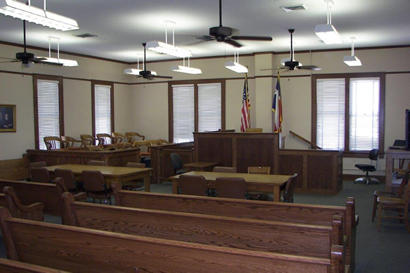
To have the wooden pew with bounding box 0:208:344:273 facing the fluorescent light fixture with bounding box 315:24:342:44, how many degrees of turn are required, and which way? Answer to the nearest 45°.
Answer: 0° — it already faces it

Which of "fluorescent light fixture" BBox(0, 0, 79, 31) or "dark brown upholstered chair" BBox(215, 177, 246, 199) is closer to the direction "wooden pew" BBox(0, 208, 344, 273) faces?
the dark brown upholstered chair

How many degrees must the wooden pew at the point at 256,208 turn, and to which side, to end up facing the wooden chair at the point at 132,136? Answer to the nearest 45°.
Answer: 0° — it already faces it

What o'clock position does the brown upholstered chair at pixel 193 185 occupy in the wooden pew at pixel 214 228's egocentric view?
The brown upholstered chair is roughly at 12 o'clock from the wooden pew.

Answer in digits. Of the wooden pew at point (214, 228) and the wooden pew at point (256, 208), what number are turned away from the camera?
2

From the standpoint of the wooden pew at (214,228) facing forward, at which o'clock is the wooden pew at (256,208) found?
the wooden pew at (256,208) is roughly at 1 o'clock from the wooden pew at (214,228).

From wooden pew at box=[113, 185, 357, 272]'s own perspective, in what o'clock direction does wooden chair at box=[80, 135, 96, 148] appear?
The wooden chair is roughly at 11 o'clock from the wooden pew.

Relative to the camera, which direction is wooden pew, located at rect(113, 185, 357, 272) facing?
away from the camera

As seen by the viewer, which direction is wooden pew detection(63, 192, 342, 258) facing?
away from the camera

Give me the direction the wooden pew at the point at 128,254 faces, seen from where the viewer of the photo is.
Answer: facing away from the viewer and to the right of the viewer

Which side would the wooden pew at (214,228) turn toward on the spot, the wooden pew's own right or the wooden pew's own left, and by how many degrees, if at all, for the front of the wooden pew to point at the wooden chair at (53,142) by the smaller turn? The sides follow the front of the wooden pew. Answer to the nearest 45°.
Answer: approximately 45° to the wooden pew's own left

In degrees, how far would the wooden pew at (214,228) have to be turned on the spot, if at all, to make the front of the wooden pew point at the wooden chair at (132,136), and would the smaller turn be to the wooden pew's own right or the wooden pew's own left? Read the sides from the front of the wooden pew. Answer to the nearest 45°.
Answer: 0° — it already faces it
